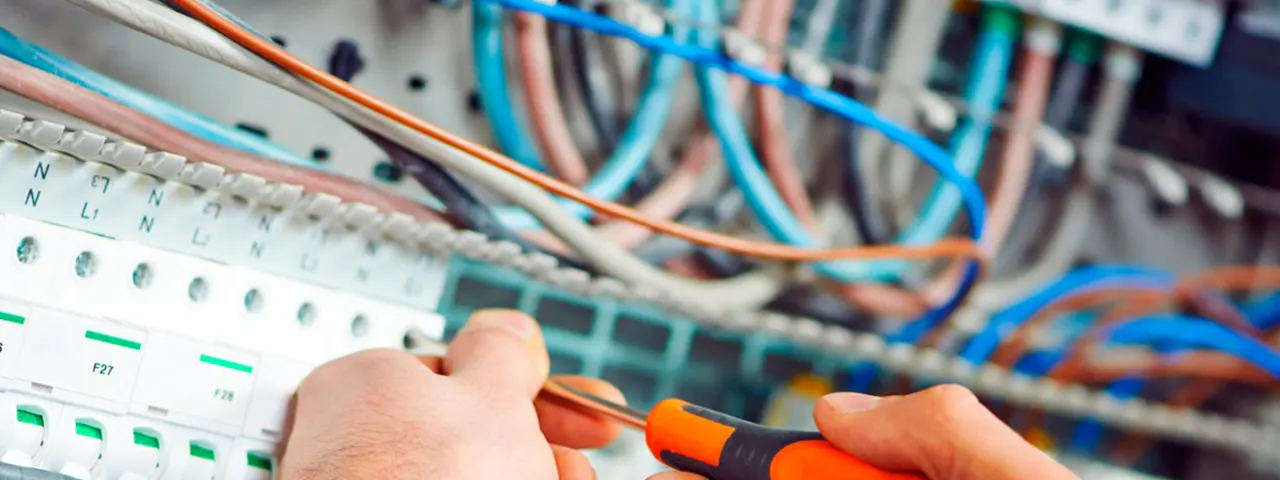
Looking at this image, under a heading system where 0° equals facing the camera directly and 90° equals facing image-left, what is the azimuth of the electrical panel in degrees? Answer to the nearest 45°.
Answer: approximately 315°
